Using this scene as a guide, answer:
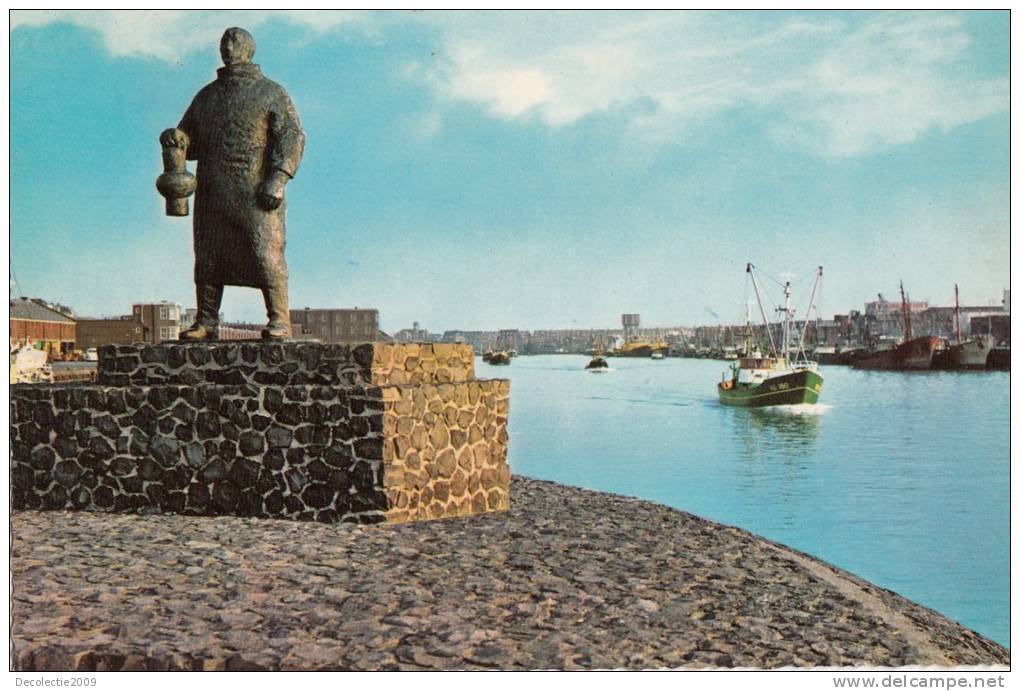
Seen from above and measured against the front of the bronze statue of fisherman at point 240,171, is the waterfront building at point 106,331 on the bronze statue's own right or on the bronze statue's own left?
on the bronze statue's own right

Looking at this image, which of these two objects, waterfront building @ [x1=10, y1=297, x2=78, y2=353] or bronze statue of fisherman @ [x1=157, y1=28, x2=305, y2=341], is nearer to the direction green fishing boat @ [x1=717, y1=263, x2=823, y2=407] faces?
the bronze statue of fisherman

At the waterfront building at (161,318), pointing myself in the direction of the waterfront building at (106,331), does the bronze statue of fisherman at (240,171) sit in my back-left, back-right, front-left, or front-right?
back-left

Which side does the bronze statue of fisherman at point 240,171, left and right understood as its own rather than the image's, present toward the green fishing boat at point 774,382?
back

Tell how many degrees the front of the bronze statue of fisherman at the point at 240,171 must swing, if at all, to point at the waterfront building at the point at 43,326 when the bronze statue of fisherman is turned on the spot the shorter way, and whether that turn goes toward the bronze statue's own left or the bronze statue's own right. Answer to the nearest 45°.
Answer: approximately 135° to the bronze statue's own right

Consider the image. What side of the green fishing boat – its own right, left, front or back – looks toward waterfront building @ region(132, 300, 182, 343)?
right

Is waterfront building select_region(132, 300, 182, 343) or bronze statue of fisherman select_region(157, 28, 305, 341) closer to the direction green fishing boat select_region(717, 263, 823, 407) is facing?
the bronze statue of fisherman

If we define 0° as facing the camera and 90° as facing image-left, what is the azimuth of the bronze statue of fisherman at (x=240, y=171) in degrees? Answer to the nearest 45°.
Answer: approximately 45°

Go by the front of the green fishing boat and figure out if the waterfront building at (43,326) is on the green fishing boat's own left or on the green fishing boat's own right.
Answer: on the green fishing boat's own right
